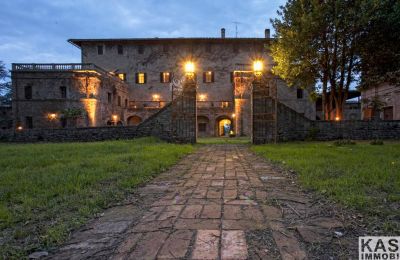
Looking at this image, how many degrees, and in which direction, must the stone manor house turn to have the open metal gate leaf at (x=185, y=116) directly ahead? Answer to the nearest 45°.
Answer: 0° — it already faces it

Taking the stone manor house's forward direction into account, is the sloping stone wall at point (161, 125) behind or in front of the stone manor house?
in front

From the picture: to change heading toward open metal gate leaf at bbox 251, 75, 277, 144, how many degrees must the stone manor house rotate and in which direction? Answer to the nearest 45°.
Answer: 0° — it already faces it

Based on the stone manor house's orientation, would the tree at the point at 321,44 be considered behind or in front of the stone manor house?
in front

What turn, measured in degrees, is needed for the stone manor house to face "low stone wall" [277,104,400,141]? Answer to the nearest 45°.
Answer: approximately 45° to its left

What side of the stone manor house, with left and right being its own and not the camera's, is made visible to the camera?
front

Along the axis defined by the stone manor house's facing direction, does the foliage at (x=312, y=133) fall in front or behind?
in front
